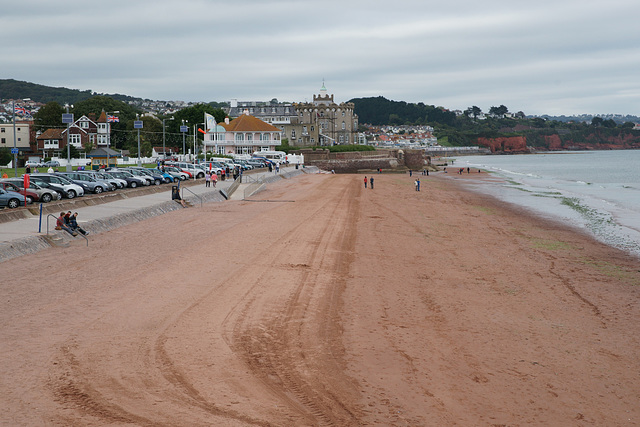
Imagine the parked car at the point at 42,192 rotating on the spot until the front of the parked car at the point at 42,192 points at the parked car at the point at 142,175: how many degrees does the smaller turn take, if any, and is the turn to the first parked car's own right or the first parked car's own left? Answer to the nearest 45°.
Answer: approximately 90° to the first parked car's own left

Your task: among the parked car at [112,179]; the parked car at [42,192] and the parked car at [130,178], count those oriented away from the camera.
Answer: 0

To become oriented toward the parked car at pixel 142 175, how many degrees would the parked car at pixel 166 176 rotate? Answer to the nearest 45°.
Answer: approximately 90° to its right

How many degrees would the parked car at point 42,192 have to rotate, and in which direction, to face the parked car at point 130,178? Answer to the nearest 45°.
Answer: approximately 90° to its left

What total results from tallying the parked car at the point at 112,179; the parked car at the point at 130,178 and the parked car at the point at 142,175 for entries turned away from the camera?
0

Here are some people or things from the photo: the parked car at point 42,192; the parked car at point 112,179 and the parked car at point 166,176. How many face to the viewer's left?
0

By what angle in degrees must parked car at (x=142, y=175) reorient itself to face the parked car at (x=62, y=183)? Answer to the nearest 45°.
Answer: approximately 45° to its right

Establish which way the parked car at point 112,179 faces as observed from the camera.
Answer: facing the viewer and to the right of the viewer

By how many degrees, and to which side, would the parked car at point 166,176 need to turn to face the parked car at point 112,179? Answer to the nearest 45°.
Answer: approximately 90° to its right
